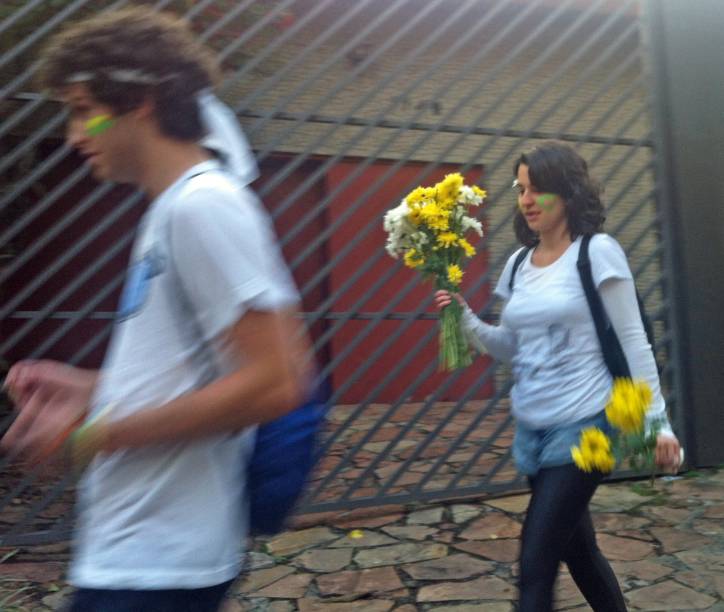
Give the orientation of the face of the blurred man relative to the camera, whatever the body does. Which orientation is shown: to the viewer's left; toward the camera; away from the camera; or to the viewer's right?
to the viewer's left

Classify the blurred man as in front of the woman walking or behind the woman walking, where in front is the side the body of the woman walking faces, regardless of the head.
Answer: in front

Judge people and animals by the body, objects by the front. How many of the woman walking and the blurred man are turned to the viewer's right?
0

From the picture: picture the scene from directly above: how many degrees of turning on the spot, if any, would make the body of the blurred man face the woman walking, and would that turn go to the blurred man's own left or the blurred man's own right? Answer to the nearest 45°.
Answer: approximately 135° to the blurred man's own right

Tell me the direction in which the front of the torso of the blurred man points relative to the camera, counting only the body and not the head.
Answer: to the viewer's left

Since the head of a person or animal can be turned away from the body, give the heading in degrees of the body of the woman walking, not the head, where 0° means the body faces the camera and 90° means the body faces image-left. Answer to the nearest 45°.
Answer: approximately 45°

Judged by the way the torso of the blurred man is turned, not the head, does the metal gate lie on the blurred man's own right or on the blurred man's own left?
on the blurred man's own right
